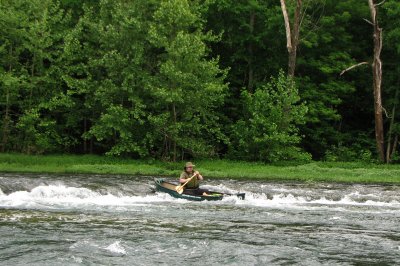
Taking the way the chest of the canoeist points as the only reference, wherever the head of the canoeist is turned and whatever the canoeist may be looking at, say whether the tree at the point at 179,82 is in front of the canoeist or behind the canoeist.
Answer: behind

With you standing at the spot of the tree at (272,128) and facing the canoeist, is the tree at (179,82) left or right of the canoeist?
right
